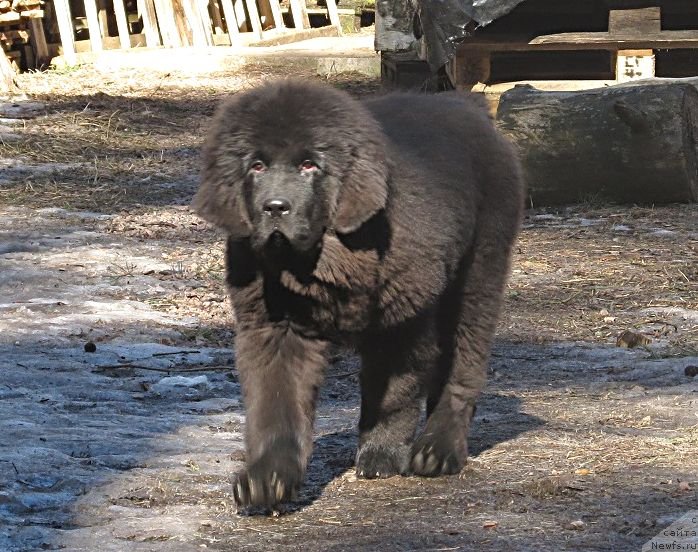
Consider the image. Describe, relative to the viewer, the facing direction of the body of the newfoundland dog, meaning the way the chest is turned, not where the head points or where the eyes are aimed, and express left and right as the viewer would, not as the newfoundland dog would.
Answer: facing the viewer and to the left of the viewer

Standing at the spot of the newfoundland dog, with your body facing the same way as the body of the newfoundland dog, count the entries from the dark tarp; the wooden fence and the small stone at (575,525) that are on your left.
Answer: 1

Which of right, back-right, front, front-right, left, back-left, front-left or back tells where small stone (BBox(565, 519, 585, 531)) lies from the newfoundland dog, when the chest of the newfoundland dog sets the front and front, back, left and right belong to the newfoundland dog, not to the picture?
left

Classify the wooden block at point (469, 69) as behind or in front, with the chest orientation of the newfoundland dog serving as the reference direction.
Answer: behind

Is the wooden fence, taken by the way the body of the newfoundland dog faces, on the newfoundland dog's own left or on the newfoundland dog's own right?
on the newfoundland dog's own right

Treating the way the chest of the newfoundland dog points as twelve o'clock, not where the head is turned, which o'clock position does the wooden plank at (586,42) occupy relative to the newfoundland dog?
The wooden plank is roughly at 5 o'clock from the newfoundland dog.

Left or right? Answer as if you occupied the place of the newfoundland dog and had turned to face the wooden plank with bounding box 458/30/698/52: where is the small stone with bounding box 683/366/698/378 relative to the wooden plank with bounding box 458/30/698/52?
right

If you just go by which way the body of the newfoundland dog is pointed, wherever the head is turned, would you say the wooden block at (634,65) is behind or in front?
behind

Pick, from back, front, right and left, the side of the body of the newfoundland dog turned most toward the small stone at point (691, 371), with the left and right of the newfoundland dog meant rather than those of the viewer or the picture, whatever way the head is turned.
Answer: back

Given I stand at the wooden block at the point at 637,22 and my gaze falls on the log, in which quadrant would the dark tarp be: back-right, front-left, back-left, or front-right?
front-right
